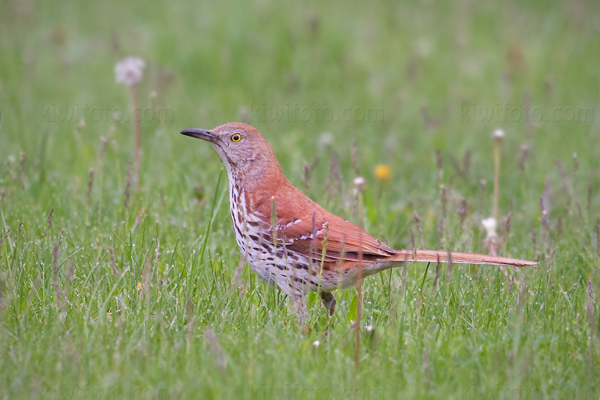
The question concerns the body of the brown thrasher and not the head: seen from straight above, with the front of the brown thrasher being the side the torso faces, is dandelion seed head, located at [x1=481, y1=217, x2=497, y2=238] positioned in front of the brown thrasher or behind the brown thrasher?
behind

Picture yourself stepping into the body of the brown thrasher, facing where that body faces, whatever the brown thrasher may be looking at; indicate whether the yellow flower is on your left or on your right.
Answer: on your right

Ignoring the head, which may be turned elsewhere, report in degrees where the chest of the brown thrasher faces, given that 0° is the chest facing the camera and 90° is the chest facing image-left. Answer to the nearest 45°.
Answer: approximately 90°
